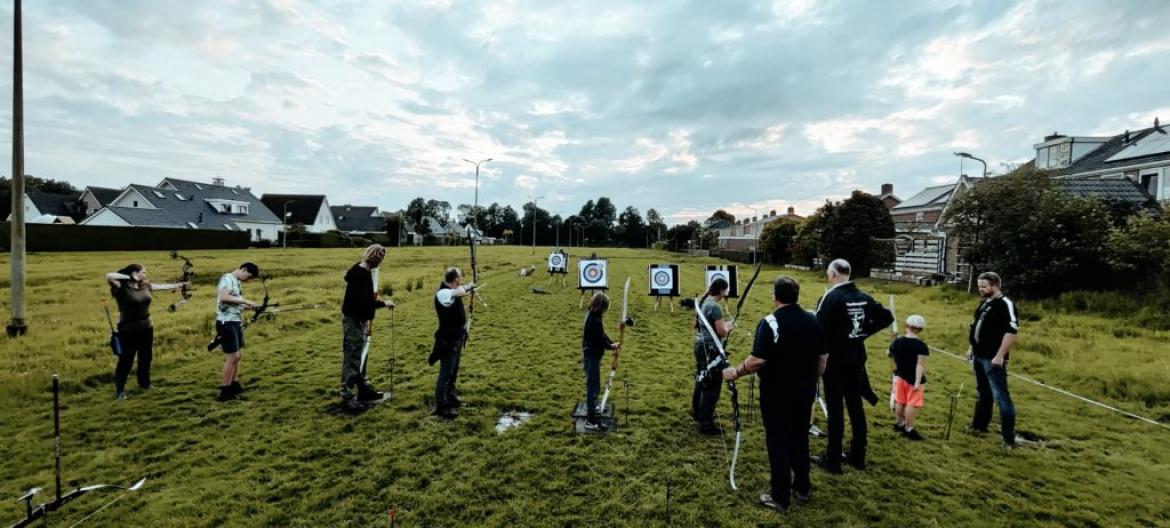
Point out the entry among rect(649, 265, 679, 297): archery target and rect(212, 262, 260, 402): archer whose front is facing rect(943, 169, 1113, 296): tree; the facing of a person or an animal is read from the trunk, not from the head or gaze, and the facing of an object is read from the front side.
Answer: the archer

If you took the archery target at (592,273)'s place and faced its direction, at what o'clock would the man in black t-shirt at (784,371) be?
The man in black t-shirt is roughly at 12 o'clock from the archery target.

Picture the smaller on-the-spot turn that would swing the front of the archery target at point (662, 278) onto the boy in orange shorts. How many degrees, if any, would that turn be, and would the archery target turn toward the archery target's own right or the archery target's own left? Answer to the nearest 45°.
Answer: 0° — it already faces them

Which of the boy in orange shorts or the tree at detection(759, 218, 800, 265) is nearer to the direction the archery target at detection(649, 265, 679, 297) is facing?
the boy in orange shorts

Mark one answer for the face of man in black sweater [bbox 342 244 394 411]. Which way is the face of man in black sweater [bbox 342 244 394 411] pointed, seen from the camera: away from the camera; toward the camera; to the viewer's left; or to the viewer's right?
to the viewer's right

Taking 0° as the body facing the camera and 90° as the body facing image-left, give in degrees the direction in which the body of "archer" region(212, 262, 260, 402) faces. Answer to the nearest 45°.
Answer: approximately 270°

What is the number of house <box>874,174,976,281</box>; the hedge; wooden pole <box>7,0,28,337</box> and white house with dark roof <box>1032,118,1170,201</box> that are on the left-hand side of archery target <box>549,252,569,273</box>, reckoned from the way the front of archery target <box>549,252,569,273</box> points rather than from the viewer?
2

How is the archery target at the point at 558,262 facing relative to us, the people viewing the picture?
facing the viewer

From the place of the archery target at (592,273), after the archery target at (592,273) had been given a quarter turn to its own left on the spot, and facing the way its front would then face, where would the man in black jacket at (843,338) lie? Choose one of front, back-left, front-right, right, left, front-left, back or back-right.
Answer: right

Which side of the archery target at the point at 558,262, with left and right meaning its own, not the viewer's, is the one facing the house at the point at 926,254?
left
